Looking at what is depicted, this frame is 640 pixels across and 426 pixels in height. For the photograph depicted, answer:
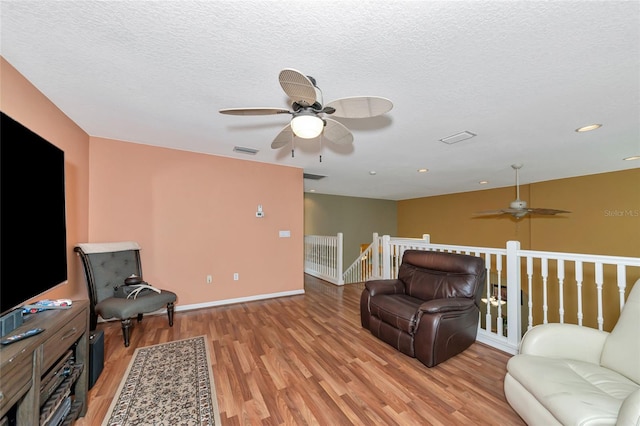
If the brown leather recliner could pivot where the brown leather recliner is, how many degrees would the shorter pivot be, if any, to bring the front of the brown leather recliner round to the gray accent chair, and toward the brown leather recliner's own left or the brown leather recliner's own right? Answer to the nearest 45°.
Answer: approximately 45° to the brown leather recliner's own right

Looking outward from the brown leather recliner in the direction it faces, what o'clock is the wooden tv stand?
The wooden tv stand is roughly at 12 o'clock from the brown leather recliner.

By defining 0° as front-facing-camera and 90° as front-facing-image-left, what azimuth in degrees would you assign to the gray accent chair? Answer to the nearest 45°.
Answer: approximately 315°

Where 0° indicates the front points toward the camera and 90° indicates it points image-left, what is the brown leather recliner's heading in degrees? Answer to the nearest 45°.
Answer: approximately 45°

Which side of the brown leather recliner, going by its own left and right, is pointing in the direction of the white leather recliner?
left

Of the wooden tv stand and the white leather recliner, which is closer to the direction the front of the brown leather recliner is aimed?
the wooden tv stand

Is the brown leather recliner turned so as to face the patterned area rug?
yes
